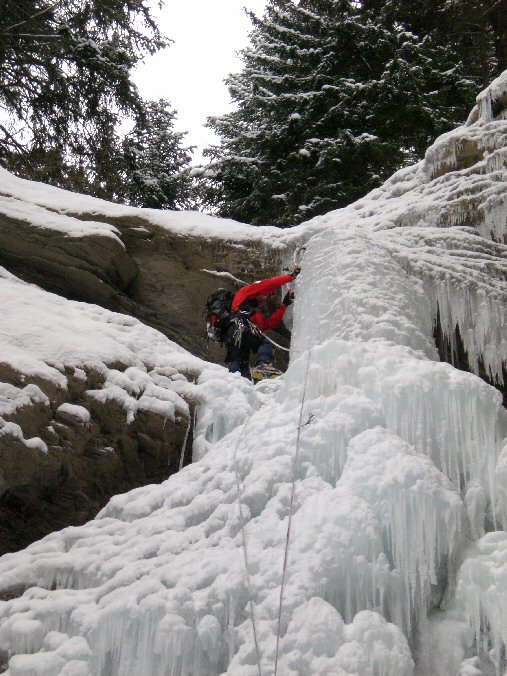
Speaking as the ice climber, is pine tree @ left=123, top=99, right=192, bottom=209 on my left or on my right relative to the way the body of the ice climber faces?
on my left
